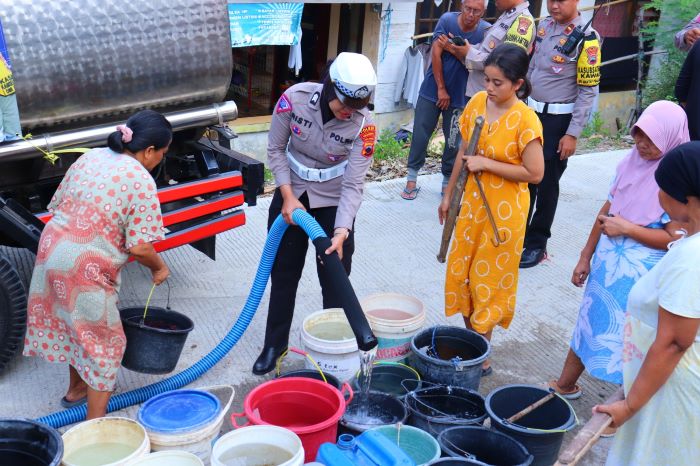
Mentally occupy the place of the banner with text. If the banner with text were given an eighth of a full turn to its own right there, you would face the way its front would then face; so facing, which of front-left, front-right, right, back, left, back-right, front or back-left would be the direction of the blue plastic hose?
front-left

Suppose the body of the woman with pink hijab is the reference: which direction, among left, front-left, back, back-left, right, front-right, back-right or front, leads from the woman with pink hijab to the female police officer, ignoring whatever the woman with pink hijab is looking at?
front-right

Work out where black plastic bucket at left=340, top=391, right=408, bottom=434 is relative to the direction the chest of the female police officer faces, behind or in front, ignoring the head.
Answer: in front

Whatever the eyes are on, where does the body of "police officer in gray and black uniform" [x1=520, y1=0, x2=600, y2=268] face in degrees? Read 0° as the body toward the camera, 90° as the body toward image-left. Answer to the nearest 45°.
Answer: approximately 45°

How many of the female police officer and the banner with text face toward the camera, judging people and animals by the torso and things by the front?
2

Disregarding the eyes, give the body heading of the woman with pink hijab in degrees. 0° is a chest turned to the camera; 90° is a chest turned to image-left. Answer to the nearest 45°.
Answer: approximately 45°

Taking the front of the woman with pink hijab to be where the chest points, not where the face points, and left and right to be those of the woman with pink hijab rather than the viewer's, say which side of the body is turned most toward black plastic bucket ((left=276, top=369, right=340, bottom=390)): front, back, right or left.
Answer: front

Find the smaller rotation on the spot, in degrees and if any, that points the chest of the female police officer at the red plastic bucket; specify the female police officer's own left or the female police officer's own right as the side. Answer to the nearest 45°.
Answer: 0° — they already face it

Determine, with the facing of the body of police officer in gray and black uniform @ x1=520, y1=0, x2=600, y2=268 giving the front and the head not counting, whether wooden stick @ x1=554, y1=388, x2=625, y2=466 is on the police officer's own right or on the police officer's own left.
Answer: on the police officer's own left

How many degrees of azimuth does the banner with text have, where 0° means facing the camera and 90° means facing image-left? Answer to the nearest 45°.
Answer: approximately 0°

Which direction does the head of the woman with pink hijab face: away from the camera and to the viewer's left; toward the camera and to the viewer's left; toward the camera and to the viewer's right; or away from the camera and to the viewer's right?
toward the camera and to the viewer's left

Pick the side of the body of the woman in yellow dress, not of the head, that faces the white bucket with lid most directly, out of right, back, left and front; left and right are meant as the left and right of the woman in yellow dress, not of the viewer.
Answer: front

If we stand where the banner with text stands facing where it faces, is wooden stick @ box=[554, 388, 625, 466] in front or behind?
in front
